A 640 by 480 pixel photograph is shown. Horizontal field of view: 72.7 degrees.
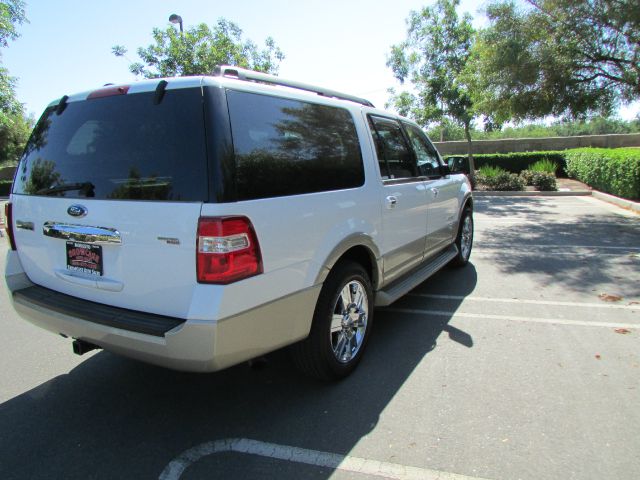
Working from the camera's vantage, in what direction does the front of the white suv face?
facing away from the viewer and to the right of the viewer

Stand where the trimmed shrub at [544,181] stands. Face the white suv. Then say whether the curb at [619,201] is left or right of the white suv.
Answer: left

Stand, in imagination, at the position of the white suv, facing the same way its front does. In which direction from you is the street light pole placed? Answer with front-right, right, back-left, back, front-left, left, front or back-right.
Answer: front-left

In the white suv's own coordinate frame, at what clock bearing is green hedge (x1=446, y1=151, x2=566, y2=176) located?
The green hedge is roughly at 12 o'clock from the white suv.

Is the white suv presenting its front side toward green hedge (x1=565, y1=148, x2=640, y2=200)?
yes

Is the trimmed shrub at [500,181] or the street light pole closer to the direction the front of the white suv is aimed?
the trimmed shrub

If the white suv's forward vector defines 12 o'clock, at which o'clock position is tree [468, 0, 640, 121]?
The tree is roughly at 12 o'clock from the white suv.

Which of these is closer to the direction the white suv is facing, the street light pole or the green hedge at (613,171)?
the green hedge

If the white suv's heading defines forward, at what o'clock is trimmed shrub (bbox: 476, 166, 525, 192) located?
The trimmed shrub is roughly at 12 o'clock from the white suv.

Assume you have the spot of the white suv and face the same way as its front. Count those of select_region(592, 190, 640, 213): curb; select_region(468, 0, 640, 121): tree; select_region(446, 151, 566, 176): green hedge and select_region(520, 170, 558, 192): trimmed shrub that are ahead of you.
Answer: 4
